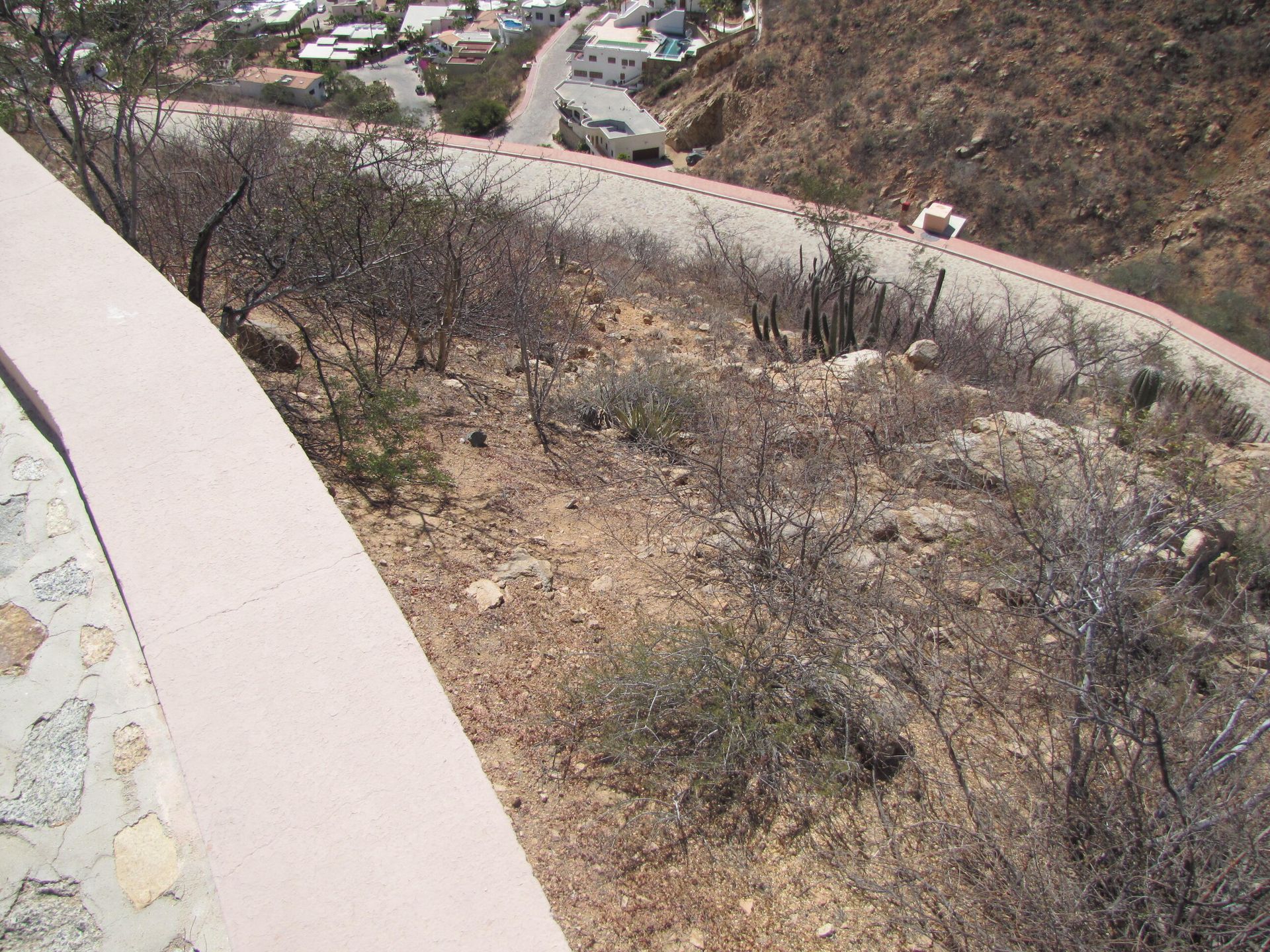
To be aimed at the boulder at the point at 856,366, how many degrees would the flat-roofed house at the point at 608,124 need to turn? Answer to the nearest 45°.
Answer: approximately 45° to its left

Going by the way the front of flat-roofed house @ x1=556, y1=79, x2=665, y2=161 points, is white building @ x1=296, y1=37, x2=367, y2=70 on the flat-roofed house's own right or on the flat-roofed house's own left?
on the flat-roofed house's own right

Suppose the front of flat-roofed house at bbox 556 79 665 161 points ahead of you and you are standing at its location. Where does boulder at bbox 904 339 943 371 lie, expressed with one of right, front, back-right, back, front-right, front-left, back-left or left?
front-left

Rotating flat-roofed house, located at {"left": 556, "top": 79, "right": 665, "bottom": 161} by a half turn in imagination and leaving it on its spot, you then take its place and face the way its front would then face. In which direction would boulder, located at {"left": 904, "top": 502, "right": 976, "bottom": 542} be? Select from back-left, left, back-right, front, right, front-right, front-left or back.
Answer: back-right

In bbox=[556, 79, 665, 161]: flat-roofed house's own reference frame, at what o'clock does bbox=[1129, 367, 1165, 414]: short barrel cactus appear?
The short barrel cactus is roughly at 12 o'clock from the flat-roofed house.

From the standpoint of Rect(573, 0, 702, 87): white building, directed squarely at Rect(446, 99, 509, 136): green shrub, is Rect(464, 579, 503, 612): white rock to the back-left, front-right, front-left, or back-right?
front-left

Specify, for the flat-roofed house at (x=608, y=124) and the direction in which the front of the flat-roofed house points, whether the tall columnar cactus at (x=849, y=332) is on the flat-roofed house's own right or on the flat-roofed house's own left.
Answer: on the flat-roofed house's own left

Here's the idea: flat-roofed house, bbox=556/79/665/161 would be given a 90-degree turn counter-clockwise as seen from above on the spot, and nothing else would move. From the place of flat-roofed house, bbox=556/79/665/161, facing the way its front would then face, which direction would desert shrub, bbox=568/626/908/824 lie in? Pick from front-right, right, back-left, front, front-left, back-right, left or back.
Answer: front-right

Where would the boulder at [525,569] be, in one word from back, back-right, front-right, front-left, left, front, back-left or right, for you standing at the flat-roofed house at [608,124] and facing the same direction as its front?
front-left

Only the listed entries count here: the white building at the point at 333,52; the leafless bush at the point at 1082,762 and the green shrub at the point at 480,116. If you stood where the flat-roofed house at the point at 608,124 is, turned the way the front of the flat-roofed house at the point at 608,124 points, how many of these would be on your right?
2

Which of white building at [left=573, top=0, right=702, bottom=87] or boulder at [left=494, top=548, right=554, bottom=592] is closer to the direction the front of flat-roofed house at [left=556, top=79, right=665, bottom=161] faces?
the boulder

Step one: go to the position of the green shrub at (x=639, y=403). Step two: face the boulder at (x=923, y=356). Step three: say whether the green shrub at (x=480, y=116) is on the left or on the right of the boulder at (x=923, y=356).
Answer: left

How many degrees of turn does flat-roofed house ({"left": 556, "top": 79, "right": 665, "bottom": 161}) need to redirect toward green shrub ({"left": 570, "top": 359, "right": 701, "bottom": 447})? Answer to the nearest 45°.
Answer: approximately 45° to its left

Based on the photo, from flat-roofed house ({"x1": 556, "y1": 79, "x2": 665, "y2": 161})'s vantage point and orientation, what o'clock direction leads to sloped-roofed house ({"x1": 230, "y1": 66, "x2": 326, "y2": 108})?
sloped-roofed house ({"x1": 230, "y1": 66, "x2": 326, "y2": 108}) is roughly at 4 o'clock from flat-roofed house ({"x1": 556, "y1": 79, "x2": 665, "y2": 161}).

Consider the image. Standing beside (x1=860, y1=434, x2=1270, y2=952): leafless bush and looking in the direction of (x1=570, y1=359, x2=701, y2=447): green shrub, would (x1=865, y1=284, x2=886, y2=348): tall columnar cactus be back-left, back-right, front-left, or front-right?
front-right

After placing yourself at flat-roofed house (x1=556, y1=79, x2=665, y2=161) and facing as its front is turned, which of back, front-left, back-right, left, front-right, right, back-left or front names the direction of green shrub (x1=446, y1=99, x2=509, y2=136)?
right

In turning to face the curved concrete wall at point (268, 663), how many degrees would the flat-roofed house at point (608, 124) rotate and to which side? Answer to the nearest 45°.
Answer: approximately 45° to its left

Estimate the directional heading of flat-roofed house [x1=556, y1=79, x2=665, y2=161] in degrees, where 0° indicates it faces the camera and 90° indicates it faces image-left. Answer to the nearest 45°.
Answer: approximately 45°
